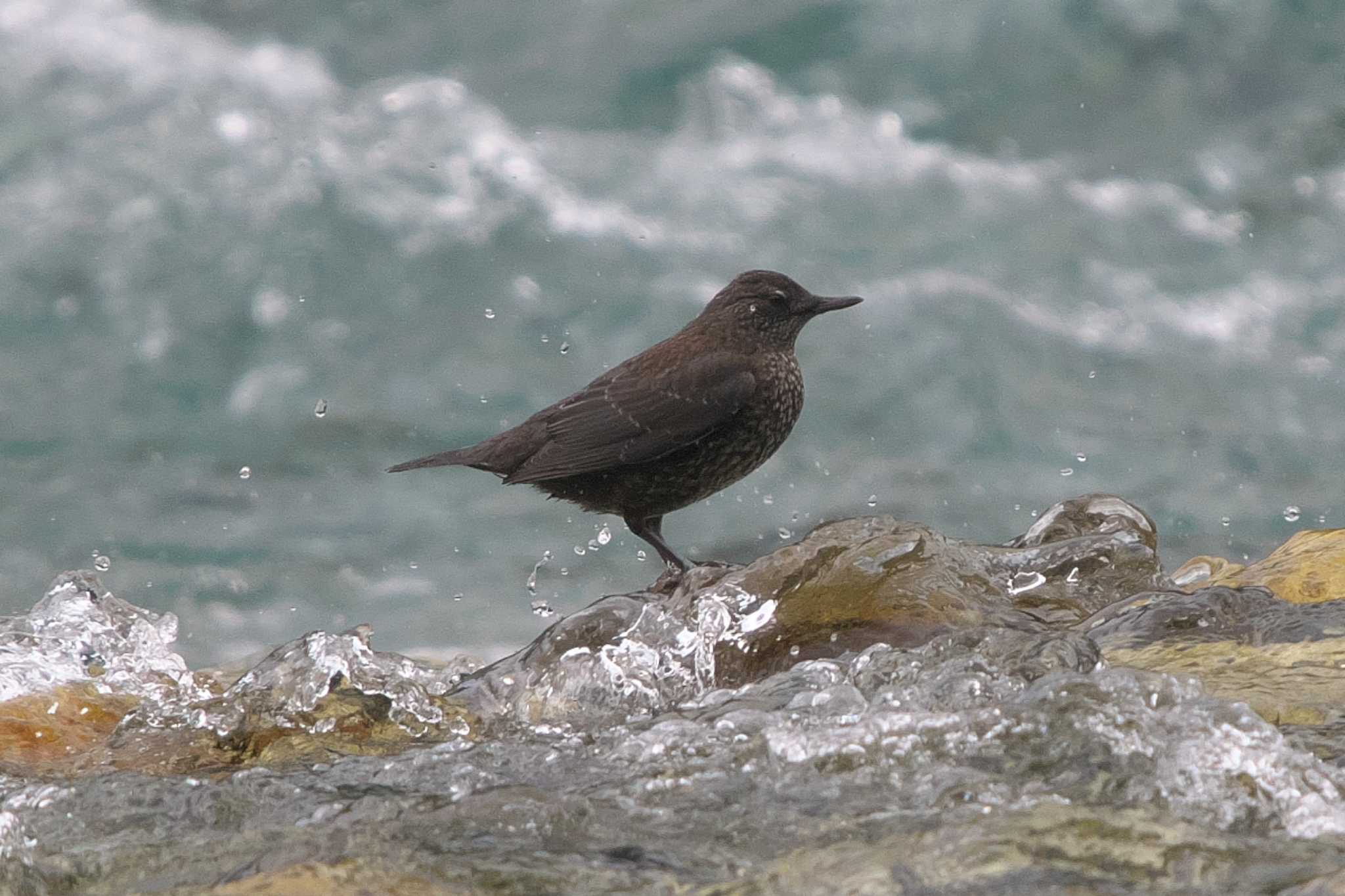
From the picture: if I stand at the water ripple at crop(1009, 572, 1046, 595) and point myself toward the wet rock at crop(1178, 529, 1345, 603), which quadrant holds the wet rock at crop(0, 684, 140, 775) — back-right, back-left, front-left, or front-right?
back-right

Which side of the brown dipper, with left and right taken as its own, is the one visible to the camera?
right

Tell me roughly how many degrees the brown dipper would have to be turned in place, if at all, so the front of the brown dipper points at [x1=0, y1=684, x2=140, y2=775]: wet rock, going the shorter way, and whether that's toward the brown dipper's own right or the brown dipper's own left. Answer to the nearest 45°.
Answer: approximately 135° to the brown dipper's own right

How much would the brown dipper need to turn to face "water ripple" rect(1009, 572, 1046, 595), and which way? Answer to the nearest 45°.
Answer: approximately 45° to its right

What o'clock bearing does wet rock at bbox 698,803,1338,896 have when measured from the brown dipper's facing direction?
The wet rock is roughly at 3 o'clock from the brown dipper.

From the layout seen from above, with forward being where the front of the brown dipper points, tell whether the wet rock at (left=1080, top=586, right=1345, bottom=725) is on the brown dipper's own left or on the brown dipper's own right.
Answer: on the brown dipper's own right

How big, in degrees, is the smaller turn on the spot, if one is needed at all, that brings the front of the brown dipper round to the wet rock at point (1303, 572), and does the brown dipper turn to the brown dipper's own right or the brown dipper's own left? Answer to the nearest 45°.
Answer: approximately 45° to the brown dipper's own right
